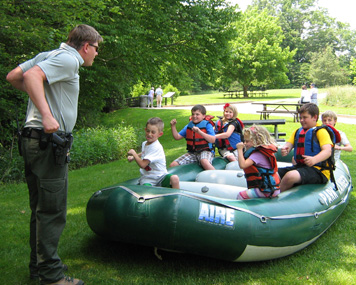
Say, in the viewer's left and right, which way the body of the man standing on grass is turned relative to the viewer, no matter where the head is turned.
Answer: facing to the right of the viewer

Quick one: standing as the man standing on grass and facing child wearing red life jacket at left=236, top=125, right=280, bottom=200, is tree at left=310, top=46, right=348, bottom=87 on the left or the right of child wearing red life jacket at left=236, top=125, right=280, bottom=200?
left

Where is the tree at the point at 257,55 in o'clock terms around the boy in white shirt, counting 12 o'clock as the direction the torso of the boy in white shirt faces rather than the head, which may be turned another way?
The tree is roughly at 5 o'clock from the boy in white shirt.

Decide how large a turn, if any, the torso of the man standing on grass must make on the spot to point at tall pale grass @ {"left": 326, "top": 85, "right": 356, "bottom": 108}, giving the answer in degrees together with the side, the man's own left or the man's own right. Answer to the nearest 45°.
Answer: approximately 45° to the man's own left

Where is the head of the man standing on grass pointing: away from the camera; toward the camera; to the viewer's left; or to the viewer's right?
to the viewer's right

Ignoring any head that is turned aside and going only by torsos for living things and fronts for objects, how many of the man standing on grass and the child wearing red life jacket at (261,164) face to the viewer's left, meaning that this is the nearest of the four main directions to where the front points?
1

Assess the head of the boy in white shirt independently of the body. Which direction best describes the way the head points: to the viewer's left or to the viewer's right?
to the viewer's left

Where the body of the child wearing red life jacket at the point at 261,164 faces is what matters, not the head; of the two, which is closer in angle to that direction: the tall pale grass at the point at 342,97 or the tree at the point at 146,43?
the tree

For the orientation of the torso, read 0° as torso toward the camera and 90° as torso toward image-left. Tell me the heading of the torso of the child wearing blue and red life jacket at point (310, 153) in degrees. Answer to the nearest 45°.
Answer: approximately 45°

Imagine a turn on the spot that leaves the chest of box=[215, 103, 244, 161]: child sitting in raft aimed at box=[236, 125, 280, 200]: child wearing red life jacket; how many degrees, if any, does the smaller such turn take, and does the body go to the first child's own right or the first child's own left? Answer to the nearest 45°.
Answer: approximately 45° to the first child's own left

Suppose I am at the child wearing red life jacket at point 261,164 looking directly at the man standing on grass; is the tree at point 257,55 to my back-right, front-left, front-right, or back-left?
back-right
